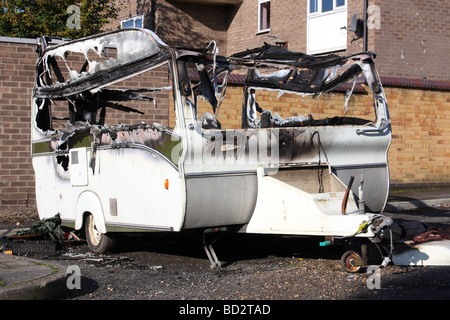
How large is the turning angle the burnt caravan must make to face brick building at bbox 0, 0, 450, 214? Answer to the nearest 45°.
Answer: approximately 135° to its left

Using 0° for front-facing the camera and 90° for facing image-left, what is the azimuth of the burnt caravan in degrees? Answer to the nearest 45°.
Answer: approximately 315°
